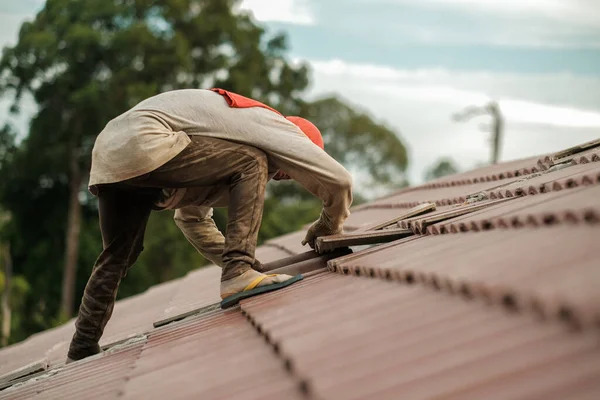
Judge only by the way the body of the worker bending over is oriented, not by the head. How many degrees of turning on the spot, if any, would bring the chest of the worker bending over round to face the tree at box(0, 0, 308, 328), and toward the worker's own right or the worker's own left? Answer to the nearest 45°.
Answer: approximately 90° to the worker's own left

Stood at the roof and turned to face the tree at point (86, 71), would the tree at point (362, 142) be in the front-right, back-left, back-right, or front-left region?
front-right

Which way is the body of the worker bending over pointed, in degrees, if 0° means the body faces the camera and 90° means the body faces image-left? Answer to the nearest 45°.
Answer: approximately 270°

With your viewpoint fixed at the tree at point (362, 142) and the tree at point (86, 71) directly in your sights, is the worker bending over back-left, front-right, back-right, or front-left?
front-left
